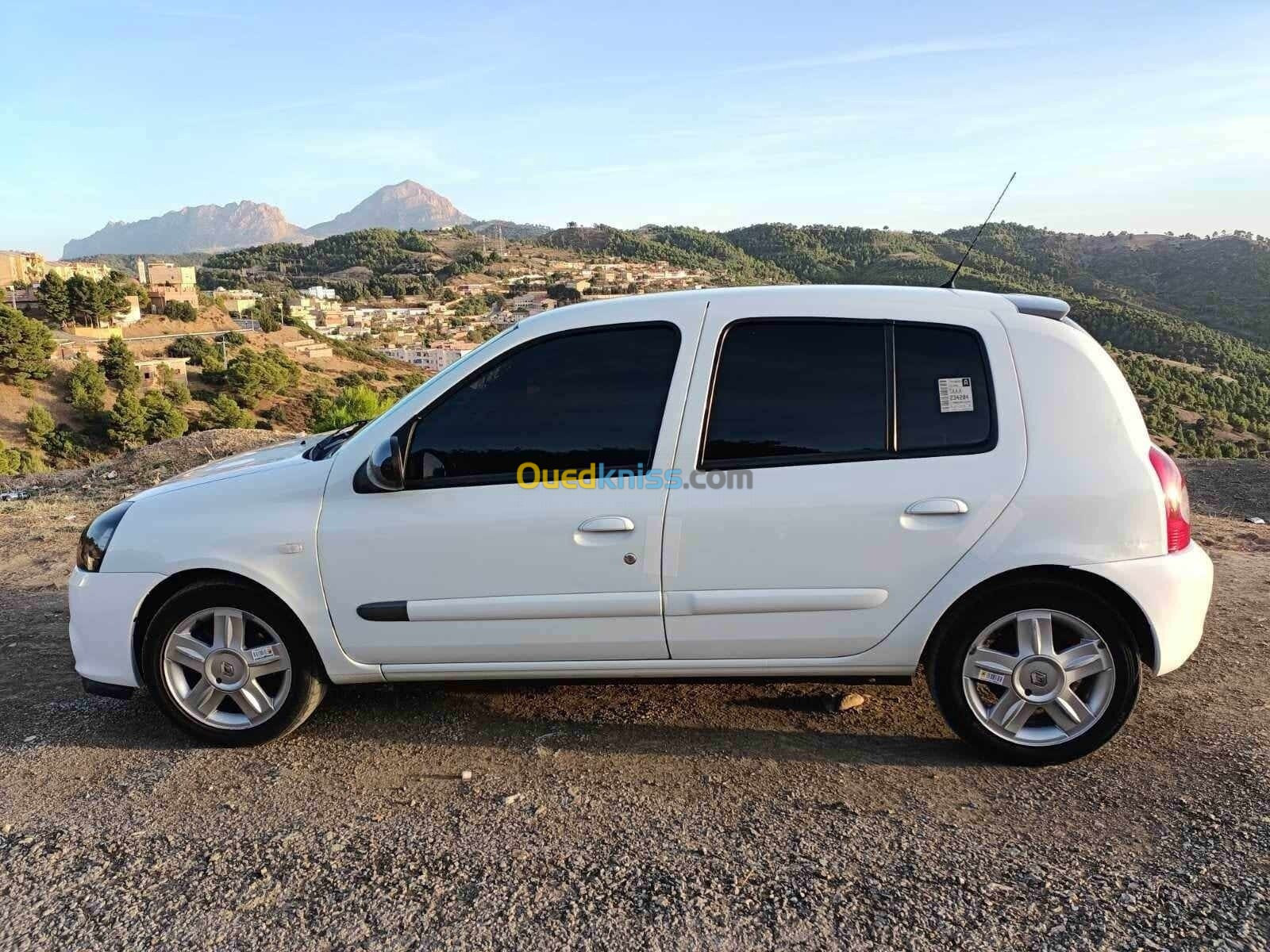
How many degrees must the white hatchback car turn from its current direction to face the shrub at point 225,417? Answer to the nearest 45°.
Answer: approximately 45° to its right

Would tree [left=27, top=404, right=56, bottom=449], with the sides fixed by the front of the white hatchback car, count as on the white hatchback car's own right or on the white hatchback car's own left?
on the white hatchback car's own right

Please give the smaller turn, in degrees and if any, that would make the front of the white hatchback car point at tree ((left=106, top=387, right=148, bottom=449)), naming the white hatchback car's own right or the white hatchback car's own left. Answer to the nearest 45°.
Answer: approximately 45° to the white hatchback car's own right

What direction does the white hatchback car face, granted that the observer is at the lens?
facing to the left of the viewer

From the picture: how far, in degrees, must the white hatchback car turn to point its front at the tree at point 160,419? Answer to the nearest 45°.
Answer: approximately 45° to its right

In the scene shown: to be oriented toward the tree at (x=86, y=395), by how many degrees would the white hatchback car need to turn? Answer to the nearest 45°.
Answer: approximately 45° to its right
